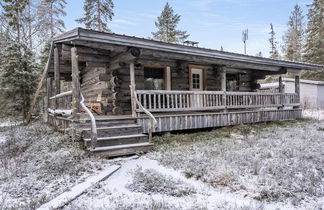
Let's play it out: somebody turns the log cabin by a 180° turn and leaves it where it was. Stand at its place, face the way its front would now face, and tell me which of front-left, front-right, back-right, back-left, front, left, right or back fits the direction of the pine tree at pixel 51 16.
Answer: front

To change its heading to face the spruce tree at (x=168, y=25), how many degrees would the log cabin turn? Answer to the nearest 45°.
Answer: approximately 135° to its left

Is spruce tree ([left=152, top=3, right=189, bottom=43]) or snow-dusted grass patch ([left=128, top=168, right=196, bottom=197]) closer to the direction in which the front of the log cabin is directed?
the snow-dusted grass patch

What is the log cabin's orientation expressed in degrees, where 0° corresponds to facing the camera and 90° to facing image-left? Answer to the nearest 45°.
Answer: approximately 315°

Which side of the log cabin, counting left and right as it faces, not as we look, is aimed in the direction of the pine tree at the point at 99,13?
back

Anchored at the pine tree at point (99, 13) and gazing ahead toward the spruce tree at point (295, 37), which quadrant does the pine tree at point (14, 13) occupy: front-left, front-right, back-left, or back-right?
back-right

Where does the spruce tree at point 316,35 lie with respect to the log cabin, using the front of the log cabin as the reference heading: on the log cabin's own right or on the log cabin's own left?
on the log cabin's own left

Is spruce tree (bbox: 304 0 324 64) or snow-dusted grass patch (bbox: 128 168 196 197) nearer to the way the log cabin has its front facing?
the snow-dusted grass patch

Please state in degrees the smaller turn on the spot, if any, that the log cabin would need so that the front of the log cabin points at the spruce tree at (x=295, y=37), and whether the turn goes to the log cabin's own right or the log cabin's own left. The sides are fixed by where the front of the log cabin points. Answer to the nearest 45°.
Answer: approximately 90° to the log cabin's own left

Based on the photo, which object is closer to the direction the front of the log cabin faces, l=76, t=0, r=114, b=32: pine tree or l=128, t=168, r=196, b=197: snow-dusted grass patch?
the snow-dusted grass patch
